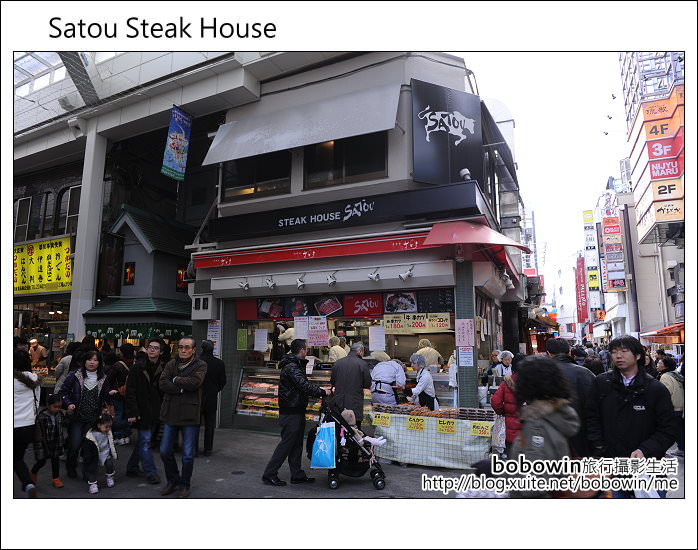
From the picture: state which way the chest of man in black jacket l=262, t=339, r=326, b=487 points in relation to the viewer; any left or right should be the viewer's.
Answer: facing to the right of the viewer

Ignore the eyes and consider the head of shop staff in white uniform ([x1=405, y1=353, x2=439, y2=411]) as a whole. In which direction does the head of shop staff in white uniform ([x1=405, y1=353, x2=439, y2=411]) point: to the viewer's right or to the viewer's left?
to the viewer's left

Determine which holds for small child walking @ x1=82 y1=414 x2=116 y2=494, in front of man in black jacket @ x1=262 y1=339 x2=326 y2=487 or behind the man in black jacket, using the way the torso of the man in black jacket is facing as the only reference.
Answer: behind

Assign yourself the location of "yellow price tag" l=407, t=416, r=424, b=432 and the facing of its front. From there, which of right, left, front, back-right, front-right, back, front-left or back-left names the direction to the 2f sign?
back-left

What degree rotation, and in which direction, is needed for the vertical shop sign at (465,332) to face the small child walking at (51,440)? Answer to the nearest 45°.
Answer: approximately 45° to its right

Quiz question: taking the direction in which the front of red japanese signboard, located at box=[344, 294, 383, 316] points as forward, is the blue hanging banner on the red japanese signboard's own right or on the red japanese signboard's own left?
on the red japanese signboard's own right

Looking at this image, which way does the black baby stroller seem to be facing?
to the viewer's right

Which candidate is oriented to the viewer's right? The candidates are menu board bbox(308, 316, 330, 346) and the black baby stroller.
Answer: the black baby stroller

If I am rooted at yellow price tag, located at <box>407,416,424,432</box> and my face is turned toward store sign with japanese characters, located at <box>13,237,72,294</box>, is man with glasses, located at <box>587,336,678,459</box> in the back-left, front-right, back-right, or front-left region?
back-left

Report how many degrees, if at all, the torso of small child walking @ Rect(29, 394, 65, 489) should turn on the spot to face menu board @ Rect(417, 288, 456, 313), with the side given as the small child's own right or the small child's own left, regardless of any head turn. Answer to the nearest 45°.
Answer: approximately 45° to the small child's own left

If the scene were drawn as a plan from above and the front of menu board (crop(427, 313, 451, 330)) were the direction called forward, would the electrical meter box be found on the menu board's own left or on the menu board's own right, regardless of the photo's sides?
on the menu board's own right
